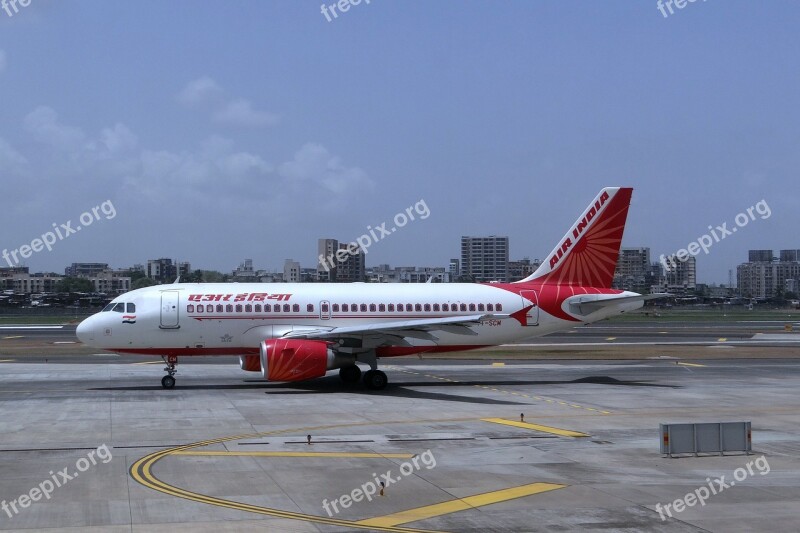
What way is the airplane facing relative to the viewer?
to the viewer's left
